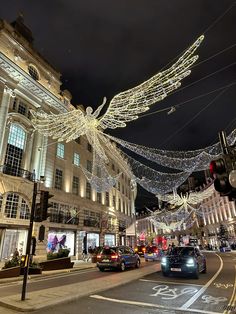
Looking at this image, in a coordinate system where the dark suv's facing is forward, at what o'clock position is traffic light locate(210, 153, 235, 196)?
The traffic light is roughly at 4 o'clock from the dark suv.

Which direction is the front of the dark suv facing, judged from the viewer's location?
facing away from the viewer and to the right of the viewer

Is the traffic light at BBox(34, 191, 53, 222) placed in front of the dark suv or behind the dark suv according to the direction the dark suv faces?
behind

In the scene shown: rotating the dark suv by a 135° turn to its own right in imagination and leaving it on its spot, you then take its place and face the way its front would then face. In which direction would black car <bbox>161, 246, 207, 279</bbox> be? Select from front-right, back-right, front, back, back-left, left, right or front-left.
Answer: front-left
